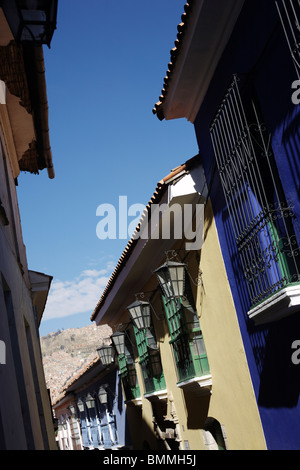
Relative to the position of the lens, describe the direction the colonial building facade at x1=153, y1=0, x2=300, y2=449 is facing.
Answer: facing the viewer and to the left of the viewer

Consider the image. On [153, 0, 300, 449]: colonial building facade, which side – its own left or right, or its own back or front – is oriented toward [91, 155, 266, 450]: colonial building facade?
right

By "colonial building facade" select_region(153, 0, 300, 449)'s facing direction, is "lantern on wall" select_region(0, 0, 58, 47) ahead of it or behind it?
ahead

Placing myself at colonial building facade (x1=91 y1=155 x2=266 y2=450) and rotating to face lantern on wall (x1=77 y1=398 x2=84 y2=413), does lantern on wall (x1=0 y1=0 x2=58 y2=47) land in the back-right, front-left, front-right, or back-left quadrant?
back-left

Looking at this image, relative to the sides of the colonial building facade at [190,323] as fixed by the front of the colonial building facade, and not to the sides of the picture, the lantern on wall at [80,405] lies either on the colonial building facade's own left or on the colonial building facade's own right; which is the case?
on the colonial building facade's own right

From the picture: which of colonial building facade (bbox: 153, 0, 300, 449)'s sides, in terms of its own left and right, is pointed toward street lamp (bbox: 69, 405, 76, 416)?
right

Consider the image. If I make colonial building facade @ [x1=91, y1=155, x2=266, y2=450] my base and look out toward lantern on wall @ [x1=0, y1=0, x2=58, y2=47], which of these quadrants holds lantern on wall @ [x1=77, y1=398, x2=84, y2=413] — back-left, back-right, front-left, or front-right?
back-right

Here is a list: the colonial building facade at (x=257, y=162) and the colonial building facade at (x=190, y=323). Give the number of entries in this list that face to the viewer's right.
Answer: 0

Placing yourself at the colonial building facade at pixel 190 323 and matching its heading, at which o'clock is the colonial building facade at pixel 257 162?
the colonial building facade at pixel 257 162 is roughly at 10 o'clock from the colonial building facade at pixel 190 323.

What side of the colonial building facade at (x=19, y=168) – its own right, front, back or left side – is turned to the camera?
right

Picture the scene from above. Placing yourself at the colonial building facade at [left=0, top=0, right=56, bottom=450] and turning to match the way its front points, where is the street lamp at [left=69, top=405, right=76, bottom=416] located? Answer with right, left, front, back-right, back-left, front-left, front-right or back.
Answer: left
